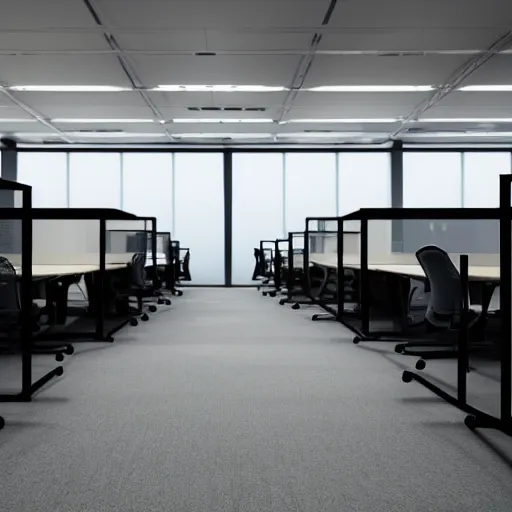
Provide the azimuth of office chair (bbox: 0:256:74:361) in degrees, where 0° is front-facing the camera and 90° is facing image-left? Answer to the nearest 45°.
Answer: approximately 225°

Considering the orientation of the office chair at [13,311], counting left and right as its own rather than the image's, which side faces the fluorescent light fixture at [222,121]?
front

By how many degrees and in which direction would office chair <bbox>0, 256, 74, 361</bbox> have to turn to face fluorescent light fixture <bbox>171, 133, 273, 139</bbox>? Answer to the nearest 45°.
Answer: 0° — it already faces it

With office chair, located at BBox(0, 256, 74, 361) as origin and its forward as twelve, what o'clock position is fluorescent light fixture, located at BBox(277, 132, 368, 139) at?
The fluorescent light fixture is roughly at 12 o'clock from the office chair.

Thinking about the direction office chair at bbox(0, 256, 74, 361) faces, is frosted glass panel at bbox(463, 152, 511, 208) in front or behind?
in front

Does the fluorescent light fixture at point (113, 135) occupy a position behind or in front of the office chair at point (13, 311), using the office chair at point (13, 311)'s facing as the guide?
in front

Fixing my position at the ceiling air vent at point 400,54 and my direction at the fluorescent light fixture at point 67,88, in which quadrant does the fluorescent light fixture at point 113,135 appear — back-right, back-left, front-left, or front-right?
front-right

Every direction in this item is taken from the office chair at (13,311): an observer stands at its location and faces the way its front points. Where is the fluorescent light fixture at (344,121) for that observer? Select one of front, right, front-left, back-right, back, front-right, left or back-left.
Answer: front

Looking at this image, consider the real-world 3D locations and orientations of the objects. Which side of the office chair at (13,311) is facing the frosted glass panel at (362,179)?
front

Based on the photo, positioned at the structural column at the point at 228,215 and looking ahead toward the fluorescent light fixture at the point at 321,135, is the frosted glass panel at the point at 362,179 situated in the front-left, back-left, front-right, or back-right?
front-left

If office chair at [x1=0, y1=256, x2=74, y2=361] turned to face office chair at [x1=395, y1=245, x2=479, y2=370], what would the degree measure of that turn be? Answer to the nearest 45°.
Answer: approximately 90° to its right

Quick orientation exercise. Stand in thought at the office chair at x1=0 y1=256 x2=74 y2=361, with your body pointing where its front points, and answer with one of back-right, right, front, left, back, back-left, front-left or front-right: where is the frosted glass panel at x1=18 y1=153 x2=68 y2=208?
front-left
